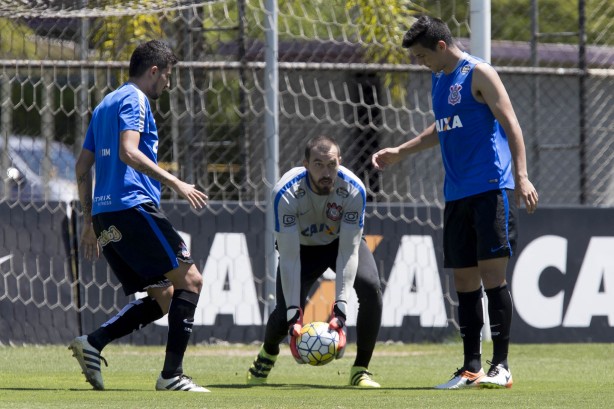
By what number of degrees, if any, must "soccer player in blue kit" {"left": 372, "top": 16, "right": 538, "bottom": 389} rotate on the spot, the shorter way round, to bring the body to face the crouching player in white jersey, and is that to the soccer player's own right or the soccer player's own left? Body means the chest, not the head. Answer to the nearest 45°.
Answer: approximately 45° to the soccer player's own right

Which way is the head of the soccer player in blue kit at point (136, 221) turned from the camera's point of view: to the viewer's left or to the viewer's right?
to the viewer's right

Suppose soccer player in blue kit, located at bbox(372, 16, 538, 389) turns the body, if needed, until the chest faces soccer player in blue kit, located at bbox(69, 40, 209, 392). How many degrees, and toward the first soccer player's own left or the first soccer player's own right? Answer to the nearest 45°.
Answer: approximately 45° to the first soccer player's own right

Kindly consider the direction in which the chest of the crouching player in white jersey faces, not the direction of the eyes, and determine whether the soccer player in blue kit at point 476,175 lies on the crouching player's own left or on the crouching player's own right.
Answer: on the crouching player's own left

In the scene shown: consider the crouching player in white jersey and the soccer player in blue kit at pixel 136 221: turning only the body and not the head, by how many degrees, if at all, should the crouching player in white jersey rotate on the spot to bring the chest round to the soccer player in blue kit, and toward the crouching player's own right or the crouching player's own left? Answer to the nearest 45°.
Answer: approximately 90° to the crouching player's own right

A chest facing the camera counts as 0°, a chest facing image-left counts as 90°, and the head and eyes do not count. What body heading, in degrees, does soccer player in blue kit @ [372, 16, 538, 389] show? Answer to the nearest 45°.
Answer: approximately 45°

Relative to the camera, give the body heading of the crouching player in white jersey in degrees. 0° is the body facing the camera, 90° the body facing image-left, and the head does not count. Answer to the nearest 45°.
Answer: approximately 0°
